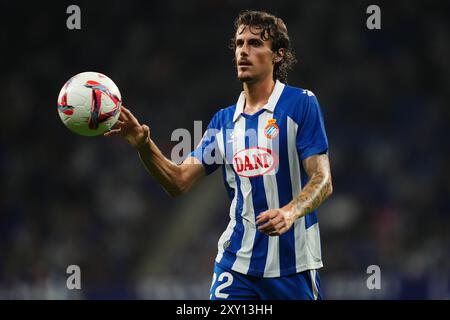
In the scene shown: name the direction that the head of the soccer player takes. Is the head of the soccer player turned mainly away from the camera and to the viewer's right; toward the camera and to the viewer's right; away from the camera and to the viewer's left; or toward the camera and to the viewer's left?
toward the camera and to the viewer's left

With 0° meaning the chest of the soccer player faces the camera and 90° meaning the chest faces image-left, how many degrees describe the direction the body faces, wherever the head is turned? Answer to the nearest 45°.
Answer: approximately 45°
